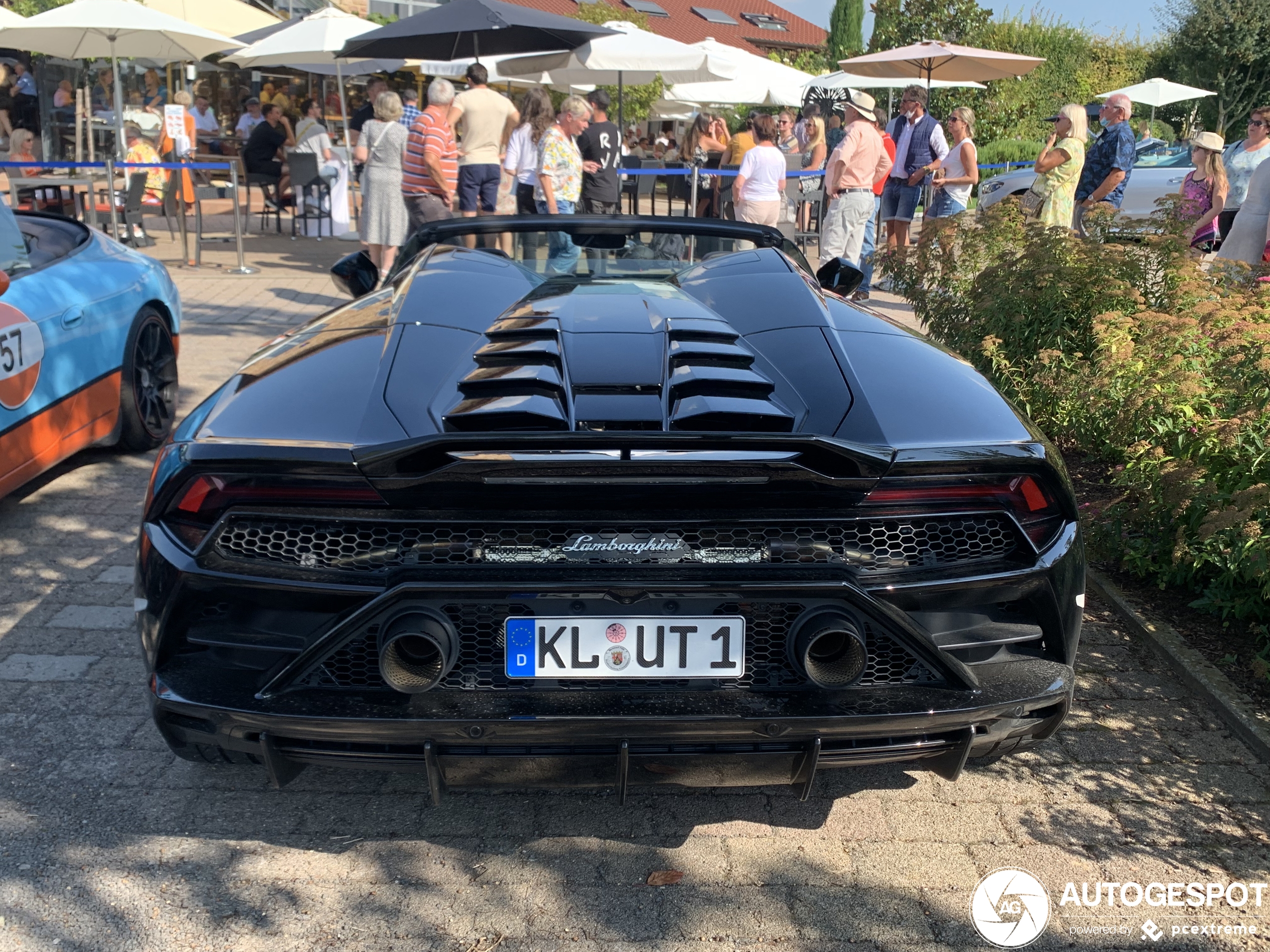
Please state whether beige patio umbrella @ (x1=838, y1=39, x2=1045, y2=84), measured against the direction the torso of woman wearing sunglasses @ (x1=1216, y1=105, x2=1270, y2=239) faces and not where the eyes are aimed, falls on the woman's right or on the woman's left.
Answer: on the woman's right

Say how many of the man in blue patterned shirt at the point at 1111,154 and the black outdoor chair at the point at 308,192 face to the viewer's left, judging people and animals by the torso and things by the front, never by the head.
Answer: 1

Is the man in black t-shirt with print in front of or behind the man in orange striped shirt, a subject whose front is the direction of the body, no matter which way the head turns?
in front

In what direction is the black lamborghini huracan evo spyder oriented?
away from the camera

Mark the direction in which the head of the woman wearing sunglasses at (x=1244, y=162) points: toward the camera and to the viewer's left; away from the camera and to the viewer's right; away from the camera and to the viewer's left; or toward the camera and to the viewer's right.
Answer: toward the camera and to the viewer's left

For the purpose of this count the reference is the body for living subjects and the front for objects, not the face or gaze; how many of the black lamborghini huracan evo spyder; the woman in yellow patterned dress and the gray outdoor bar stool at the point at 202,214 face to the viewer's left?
1

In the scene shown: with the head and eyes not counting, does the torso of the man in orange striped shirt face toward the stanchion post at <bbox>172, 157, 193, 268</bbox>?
no

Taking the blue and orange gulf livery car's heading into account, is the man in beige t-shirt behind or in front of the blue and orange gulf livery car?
behind

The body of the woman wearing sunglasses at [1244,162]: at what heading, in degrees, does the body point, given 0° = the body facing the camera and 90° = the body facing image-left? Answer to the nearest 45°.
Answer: approximately 45°

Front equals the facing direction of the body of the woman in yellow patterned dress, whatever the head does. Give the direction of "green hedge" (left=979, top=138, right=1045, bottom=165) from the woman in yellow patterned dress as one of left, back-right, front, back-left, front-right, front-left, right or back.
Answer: right

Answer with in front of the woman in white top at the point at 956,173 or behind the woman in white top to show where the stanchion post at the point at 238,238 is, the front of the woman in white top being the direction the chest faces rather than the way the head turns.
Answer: in front

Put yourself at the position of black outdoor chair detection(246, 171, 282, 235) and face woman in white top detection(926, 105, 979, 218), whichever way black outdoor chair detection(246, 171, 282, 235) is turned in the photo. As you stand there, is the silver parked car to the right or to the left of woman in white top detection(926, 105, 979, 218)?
left

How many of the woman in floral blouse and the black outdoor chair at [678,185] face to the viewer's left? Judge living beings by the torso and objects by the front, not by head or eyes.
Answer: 0

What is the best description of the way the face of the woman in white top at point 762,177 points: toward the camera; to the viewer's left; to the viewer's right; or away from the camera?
away from the camera

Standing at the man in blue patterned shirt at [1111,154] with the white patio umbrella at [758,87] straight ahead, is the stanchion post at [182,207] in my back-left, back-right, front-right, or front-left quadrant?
front-left

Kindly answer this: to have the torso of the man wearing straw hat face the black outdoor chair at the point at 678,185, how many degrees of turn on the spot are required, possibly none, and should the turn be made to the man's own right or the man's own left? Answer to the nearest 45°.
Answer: approximately 45° to the man's own right
